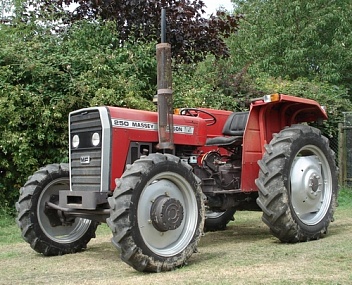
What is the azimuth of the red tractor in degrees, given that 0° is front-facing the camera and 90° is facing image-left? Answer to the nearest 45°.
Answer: approximately 45°
